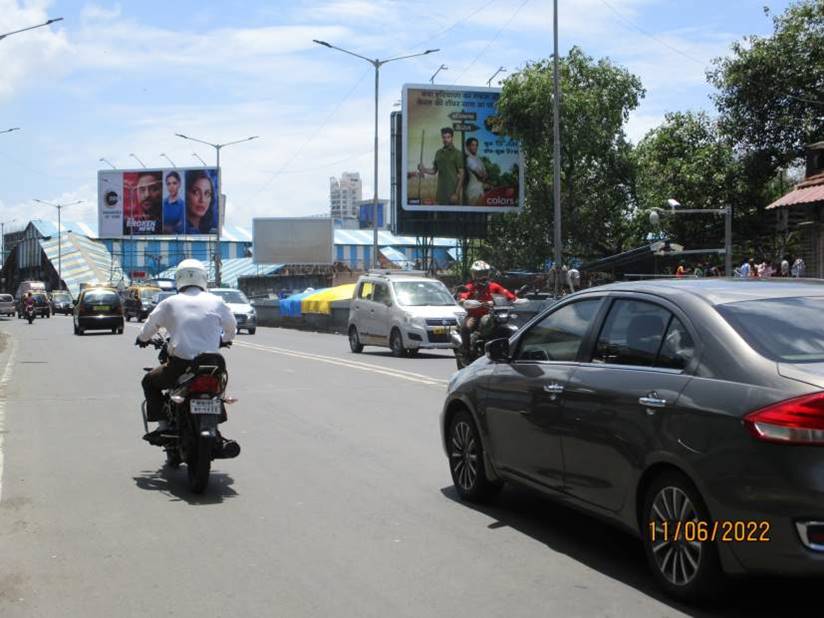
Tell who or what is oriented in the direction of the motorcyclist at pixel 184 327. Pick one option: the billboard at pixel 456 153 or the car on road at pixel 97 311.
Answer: the billboard

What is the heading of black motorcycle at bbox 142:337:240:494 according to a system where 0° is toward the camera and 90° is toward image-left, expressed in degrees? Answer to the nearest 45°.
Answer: approximately 180°

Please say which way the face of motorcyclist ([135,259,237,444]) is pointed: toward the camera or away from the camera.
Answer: away from the camera

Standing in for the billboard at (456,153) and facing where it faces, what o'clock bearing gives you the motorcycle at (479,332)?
The motorcycle is roughly at 12 o'clock from the billboard.

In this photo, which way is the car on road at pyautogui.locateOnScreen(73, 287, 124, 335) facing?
away from the camera

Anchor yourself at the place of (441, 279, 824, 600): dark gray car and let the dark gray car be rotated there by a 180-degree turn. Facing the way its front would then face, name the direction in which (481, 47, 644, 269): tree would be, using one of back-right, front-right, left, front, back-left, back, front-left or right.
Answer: back-left

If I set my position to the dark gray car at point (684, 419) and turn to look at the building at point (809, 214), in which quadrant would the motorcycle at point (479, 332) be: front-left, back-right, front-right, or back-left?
front-left

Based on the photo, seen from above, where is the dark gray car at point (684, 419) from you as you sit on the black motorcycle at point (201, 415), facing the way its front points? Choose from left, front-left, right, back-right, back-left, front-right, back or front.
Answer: back-right

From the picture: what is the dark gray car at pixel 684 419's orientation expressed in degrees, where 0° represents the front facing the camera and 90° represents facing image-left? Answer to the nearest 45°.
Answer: approximately 135°

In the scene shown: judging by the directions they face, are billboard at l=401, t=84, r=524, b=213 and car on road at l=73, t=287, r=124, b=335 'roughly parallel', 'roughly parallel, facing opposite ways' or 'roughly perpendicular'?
roughly parallel, facing opposite ways

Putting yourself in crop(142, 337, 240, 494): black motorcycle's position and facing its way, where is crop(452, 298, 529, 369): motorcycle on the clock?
The motorcycle is roughly at 1 o'clock from the black motorcycle.

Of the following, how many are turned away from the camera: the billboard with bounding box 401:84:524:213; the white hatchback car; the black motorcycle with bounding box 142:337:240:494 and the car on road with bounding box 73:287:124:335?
2

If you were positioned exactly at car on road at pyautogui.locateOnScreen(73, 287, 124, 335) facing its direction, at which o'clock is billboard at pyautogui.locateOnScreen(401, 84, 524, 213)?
The billboard is roughly at 2 o'clock from the car on road.

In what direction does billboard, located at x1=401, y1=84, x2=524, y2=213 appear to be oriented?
toward the camera

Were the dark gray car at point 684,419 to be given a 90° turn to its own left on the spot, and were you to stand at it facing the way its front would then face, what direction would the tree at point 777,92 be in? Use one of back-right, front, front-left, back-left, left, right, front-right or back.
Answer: back-right

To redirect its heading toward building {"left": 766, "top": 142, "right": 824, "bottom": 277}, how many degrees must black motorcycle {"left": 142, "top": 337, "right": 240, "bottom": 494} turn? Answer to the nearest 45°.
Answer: approximately 45° to its right

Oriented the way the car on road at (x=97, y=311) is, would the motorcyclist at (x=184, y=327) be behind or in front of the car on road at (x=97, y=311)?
behind

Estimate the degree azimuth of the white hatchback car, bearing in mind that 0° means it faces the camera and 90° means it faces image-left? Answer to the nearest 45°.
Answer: approximately 315°
